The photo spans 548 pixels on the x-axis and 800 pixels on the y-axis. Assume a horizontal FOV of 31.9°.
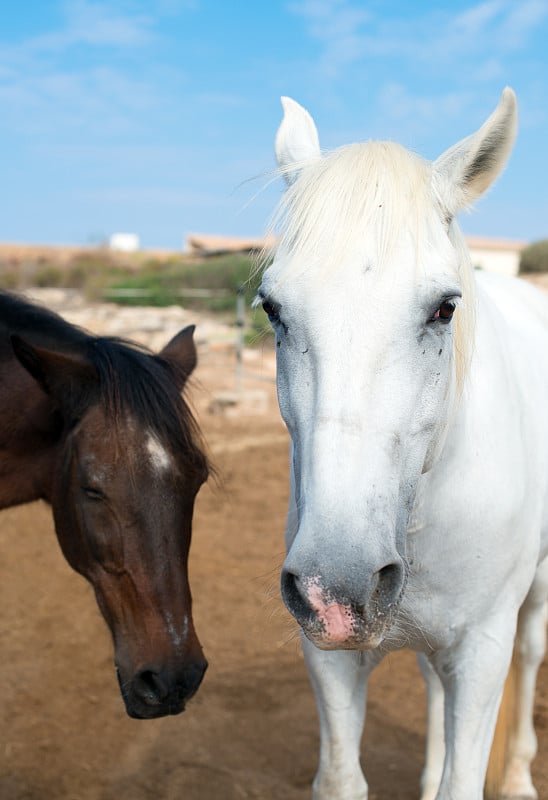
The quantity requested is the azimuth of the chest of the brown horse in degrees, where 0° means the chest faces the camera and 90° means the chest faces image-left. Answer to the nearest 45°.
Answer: approximately 315°

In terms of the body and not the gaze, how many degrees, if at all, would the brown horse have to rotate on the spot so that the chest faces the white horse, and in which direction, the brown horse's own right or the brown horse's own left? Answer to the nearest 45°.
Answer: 0° — it already faces it

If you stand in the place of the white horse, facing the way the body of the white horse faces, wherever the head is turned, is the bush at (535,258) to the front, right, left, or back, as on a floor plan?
back

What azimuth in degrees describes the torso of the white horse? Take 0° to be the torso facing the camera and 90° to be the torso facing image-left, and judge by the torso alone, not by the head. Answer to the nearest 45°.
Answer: approximately 0°

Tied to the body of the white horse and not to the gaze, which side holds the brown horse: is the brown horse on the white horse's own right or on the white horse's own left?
on the white horse's own right

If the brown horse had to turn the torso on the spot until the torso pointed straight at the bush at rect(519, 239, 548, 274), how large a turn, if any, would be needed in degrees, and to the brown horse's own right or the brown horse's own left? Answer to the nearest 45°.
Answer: approximately 90° to the brown horse's own left

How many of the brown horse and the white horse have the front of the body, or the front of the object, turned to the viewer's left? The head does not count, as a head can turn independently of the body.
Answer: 0
